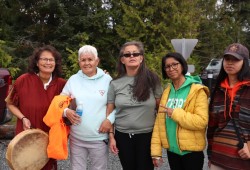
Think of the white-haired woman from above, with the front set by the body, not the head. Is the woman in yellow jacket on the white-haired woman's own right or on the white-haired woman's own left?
on the white-haired woman's own left

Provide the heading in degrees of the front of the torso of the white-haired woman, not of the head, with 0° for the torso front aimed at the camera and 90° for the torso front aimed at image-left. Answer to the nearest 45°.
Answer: approximately 0°

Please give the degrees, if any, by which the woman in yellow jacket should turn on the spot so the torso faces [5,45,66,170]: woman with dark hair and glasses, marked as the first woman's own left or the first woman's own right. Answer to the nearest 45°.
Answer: approximately 45° to the first woman's own right

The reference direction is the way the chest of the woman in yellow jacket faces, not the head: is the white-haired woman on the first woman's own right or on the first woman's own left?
on the first woman's own right

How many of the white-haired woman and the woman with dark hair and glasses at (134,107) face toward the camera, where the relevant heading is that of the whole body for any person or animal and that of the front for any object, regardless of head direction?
2

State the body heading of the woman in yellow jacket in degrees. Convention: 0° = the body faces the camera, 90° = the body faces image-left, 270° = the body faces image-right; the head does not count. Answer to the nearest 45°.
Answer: approximately 45°

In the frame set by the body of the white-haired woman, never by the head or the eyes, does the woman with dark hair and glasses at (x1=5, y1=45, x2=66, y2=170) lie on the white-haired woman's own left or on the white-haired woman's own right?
on the white-haired woman's own right

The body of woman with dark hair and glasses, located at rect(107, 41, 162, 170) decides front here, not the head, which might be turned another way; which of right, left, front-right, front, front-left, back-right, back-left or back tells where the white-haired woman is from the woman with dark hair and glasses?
right

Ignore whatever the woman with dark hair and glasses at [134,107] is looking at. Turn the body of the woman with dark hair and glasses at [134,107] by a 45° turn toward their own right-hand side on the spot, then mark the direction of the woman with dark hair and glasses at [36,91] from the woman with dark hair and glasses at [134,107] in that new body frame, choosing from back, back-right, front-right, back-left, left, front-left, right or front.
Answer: front-right
